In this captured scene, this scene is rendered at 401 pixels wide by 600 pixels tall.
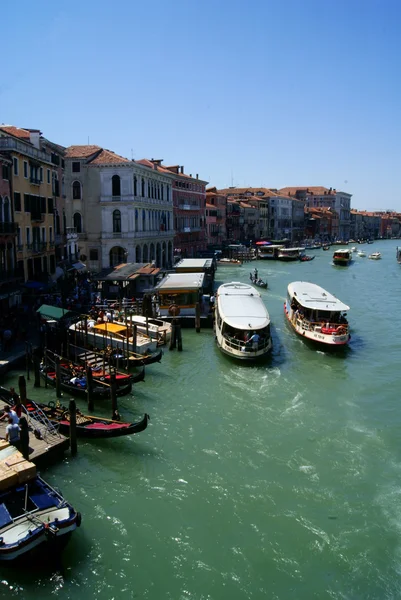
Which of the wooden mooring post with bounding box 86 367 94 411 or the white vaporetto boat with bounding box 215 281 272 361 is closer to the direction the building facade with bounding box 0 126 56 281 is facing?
the white vaporetto boat

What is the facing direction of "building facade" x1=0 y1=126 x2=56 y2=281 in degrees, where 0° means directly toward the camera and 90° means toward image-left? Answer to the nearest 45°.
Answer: approximately 315°

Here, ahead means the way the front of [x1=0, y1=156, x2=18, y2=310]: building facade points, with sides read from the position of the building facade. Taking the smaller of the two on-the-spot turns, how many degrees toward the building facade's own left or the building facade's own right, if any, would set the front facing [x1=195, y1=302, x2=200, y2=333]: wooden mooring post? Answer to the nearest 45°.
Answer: approximately 45° to the building facade's own left

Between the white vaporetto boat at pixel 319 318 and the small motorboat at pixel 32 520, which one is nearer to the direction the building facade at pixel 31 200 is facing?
the white vaporetto boat

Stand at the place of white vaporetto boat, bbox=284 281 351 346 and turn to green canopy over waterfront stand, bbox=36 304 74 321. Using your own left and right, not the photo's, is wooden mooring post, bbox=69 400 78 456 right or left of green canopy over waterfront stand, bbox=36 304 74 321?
left

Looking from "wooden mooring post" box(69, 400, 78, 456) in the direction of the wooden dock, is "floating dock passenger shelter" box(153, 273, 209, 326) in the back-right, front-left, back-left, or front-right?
back-right

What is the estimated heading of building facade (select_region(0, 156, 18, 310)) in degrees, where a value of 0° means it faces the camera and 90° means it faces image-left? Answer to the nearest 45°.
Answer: approximately 315°
